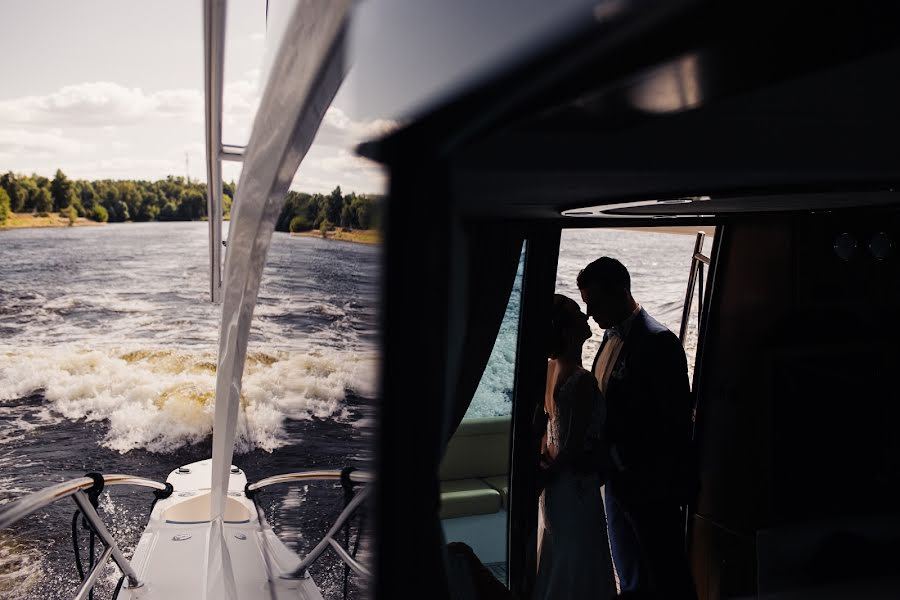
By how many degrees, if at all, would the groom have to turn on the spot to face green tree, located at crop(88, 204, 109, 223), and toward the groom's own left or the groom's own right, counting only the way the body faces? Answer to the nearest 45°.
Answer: approximately 90° to the groom's own right

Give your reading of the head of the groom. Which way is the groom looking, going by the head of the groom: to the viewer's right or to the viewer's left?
to the viewer's left

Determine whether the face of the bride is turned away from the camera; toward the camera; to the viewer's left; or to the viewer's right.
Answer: to the viewer's right

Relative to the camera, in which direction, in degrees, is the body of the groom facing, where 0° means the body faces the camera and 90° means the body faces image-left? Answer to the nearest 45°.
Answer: approximately 45°

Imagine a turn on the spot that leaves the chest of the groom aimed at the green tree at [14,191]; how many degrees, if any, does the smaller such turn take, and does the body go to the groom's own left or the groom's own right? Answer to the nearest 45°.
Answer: approximately 90° to the groom's own right
